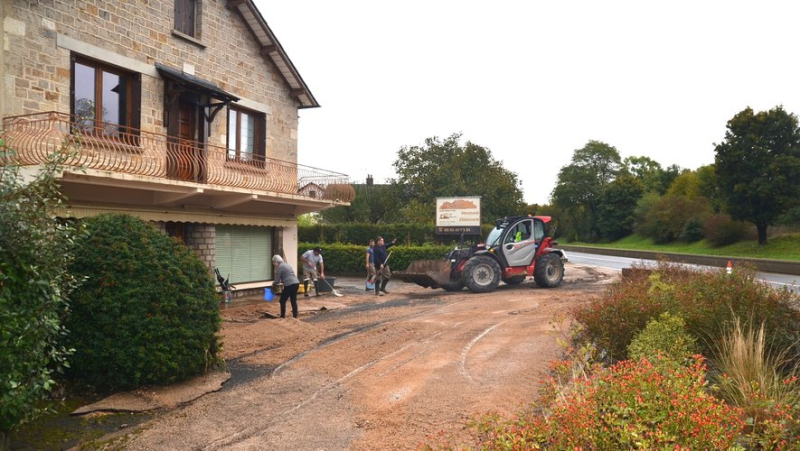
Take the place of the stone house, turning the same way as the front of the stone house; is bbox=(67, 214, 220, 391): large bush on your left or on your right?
on your right

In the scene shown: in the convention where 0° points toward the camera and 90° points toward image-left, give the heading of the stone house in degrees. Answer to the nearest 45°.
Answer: approximately 315°

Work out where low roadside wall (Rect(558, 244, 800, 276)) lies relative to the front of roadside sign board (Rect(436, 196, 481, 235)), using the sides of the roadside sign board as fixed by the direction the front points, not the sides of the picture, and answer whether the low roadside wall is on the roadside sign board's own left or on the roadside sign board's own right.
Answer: on the roadside sign board's own left

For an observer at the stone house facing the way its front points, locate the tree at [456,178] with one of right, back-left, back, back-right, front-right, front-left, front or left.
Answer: left

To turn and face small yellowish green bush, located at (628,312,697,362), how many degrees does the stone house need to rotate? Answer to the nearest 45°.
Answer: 0° — it already faces it

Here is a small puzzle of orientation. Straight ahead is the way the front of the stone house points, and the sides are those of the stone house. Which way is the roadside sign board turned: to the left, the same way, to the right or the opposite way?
to the right

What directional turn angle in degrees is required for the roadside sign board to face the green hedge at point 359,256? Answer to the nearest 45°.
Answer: approximately 90° to its right

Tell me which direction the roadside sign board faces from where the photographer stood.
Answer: facing the viewer

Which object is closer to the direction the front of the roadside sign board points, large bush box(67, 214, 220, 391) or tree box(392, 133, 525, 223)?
the large bush

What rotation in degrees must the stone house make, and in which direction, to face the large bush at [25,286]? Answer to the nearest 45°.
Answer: approximately 45° to its right

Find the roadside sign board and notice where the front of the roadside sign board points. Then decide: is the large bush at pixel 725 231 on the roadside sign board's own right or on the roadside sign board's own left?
on the roadside sign board's own left

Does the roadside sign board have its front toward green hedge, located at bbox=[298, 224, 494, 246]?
no

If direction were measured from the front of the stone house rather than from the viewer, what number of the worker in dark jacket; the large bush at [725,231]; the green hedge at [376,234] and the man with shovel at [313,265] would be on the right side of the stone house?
0

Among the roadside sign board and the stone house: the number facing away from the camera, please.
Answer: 0

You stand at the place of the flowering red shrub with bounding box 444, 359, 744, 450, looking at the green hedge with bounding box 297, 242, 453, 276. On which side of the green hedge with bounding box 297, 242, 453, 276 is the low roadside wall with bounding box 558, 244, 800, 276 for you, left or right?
right

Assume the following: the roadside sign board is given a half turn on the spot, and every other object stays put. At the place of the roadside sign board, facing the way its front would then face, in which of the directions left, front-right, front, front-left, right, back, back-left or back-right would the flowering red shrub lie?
back

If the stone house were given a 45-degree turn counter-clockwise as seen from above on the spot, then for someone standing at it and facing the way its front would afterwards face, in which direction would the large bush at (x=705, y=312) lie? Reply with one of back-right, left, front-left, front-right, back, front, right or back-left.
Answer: front-right

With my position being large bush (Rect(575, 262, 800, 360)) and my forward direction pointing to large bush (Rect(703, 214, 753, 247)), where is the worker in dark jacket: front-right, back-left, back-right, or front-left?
front-left
